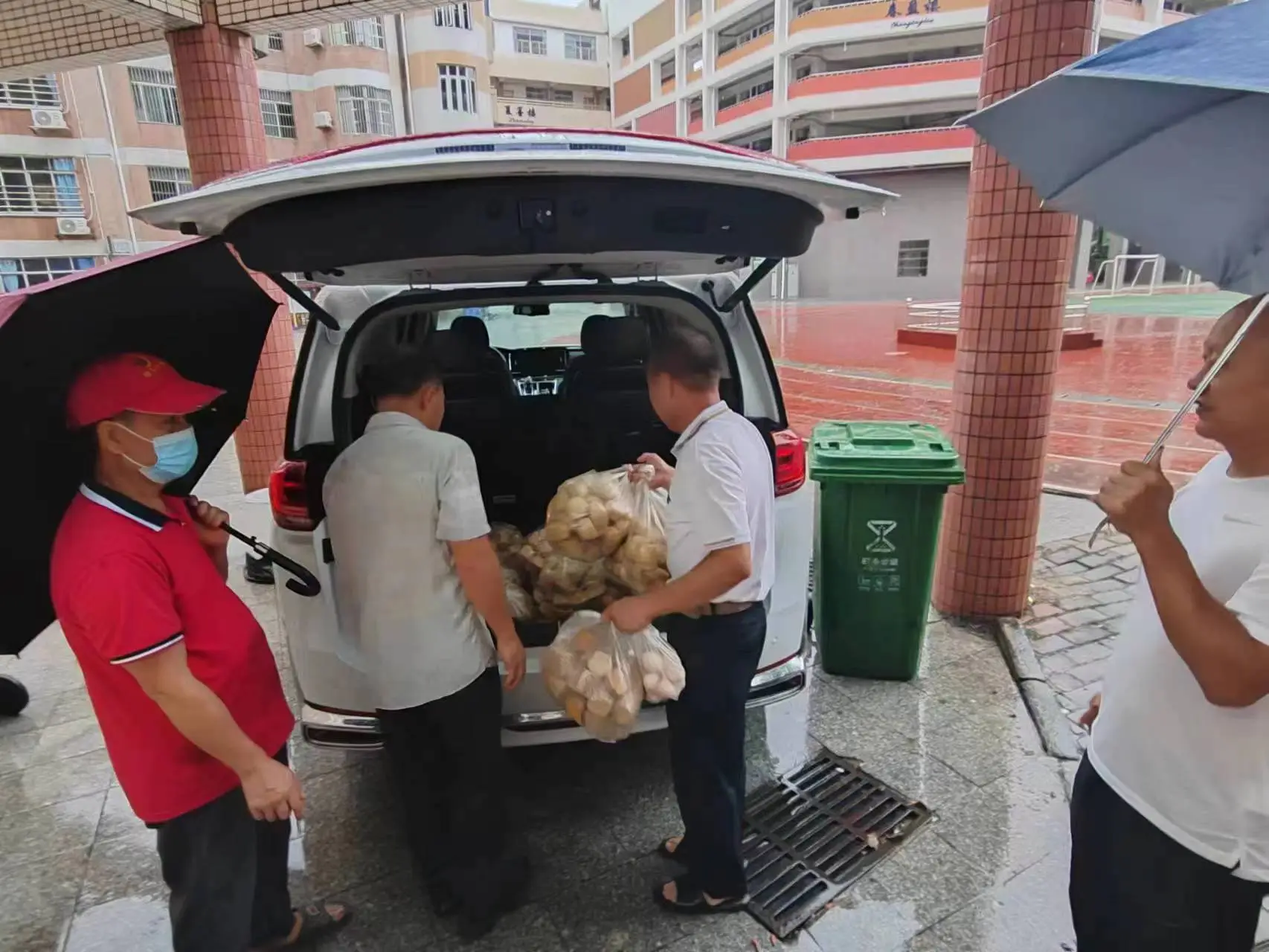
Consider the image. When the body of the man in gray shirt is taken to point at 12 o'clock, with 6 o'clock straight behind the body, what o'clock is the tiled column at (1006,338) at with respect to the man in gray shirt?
The tiled column is roughly at 1 o'clock from the man in gray shirt.

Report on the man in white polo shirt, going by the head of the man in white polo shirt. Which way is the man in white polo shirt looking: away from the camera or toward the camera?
away from the camera

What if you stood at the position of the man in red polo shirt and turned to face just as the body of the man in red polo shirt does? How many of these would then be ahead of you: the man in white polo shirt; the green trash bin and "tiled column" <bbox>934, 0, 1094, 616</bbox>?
3

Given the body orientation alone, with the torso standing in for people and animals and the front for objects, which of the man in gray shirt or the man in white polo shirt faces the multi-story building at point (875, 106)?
the man in gray shirt

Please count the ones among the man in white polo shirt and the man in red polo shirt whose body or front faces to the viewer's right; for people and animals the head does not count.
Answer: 1

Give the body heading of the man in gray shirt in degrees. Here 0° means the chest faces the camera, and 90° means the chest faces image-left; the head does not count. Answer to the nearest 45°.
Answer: approximately 225°

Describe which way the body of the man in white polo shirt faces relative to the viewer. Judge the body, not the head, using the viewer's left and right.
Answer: facing to the left of the viewer

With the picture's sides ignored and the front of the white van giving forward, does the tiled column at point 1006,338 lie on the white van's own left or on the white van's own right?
on the white van's own right

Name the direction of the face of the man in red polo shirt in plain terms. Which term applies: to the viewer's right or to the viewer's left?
to the viewer's right

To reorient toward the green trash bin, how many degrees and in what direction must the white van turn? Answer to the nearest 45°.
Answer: approximately 90° to its right

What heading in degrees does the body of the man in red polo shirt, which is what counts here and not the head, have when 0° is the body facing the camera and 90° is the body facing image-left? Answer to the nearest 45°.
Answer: approximately 270°

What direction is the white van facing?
away from the camera

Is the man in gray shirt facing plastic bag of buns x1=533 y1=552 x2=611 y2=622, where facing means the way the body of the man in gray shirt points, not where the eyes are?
yes
